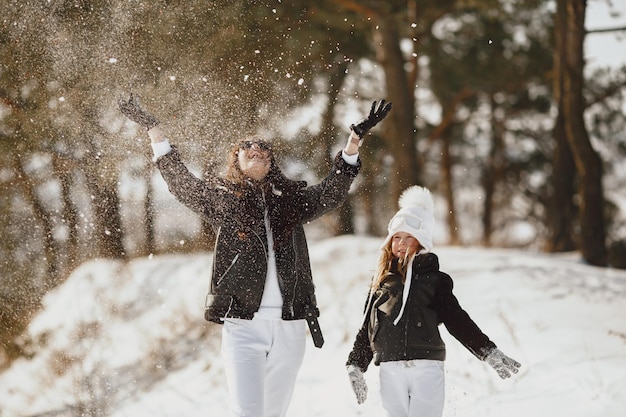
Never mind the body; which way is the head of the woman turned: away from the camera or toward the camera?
toward the camera

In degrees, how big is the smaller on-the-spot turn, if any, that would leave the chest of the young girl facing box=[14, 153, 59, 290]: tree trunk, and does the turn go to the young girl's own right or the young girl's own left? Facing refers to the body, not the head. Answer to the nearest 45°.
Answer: approximately 135° to the young girl's own right

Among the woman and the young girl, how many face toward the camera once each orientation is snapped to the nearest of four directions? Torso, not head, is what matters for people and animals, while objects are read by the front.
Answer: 2

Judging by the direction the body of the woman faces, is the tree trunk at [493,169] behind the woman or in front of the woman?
behind

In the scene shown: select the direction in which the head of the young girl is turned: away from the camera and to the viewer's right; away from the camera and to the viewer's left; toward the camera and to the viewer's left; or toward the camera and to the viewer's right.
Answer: toward the camera and to the viewer's left

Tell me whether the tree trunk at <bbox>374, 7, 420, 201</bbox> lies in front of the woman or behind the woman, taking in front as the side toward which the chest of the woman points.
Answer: behind

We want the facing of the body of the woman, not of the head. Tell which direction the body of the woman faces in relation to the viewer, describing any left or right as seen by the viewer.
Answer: facing the viewer

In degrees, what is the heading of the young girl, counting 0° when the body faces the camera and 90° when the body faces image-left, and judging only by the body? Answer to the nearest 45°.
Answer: approximately 0°

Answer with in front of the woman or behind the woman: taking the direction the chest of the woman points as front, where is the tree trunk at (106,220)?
behind

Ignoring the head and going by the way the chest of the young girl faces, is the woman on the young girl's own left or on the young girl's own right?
on the young girl's own right

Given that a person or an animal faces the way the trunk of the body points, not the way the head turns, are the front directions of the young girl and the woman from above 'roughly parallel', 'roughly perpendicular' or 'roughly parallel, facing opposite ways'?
roughly parallel
